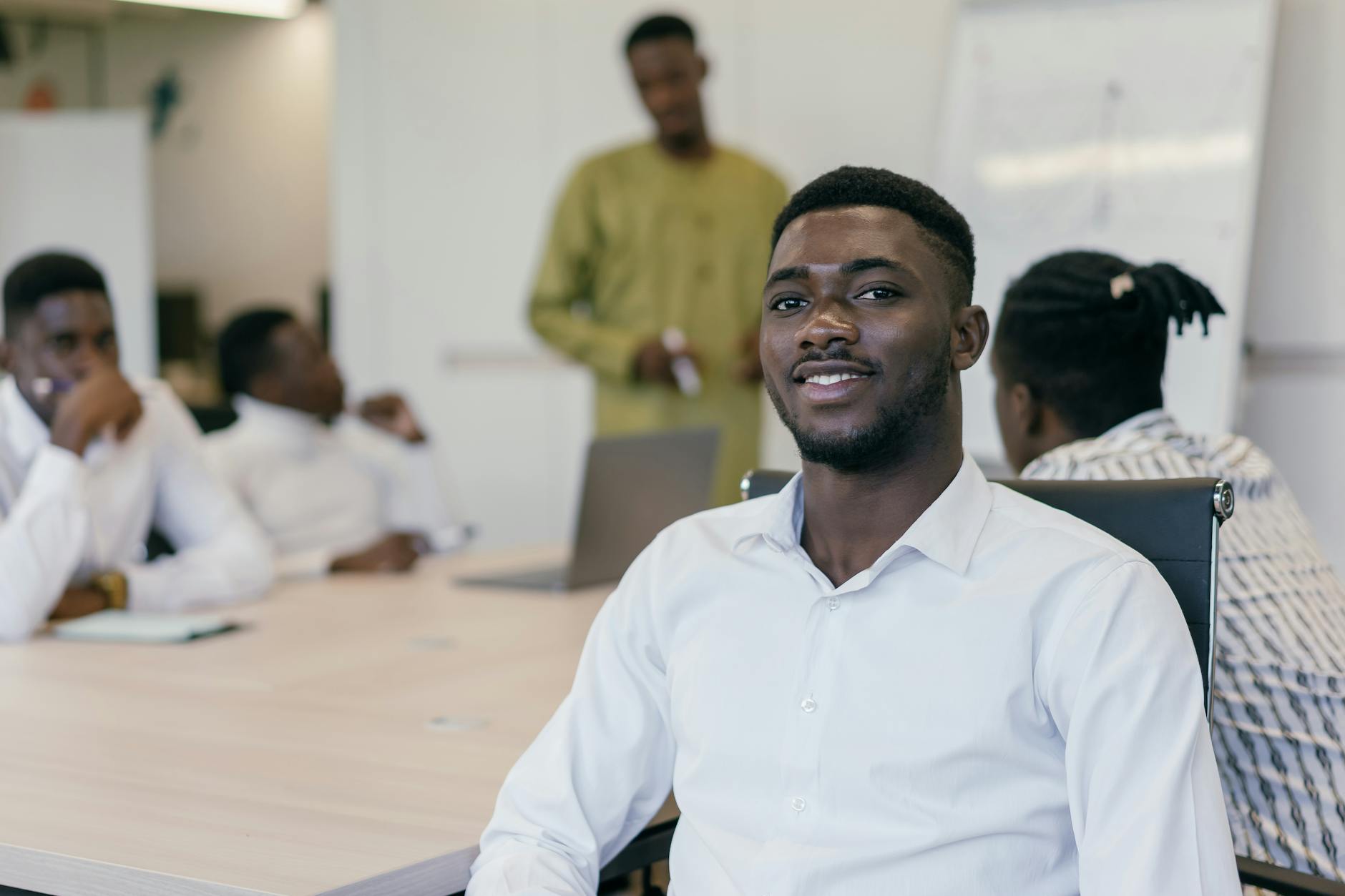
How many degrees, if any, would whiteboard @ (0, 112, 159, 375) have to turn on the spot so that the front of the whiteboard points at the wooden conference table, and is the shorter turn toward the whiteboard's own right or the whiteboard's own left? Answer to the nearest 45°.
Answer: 0° — it already faces it

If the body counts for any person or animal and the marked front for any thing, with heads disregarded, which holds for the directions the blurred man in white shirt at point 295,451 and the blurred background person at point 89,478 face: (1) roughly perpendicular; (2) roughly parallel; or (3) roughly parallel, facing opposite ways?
roughly parallel

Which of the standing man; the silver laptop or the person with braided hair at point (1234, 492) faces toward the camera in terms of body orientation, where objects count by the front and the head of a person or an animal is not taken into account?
the standing man

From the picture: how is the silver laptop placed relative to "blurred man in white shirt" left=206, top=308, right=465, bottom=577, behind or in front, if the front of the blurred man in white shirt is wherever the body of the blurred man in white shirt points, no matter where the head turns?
in front

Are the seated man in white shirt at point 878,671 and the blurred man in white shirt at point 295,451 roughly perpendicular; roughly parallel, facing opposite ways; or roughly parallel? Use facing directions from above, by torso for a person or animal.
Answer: roughly perpendicular

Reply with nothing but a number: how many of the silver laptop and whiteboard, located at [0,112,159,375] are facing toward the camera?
1

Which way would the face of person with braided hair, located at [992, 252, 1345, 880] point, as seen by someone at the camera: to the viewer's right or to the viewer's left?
to the viewer's left

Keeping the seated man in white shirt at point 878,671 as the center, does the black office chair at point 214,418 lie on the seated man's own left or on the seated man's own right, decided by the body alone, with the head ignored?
on the seated man's own right

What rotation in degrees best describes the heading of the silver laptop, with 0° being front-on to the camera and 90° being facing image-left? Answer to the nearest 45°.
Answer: approximately 135°

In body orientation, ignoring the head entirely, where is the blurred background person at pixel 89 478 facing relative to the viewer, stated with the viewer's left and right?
facing the viewer and to the right of the viewer

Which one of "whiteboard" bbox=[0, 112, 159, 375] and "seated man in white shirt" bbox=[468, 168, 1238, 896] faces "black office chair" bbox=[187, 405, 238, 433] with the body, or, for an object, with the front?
the whiteboard

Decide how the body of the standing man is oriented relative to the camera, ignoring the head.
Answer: toward the camera

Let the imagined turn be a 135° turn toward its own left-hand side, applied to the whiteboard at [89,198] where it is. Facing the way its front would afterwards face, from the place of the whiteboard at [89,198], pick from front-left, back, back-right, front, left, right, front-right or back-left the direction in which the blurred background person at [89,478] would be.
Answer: back-right

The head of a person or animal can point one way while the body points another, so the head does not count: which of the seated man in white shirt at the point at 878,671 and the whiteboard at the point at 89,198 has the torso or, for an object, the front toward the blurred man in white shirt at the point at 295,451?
the whiteboard

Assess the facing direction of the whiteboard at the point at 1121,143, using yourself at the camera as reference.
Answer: facing the viewer

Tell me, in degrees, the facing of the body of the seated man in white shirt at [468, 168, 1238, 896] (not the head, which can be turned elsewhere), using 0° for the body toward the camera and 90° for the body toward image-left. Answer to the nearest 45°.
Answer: approximately 45°

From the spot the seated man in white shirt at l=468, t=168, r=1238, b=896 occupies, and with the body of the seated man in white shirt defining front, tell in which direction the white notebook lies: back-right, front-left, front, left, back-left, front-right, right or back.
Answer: right

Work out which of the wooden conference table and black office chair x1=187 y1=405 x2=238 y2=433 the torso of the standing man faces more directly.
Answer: the wooden conference table
